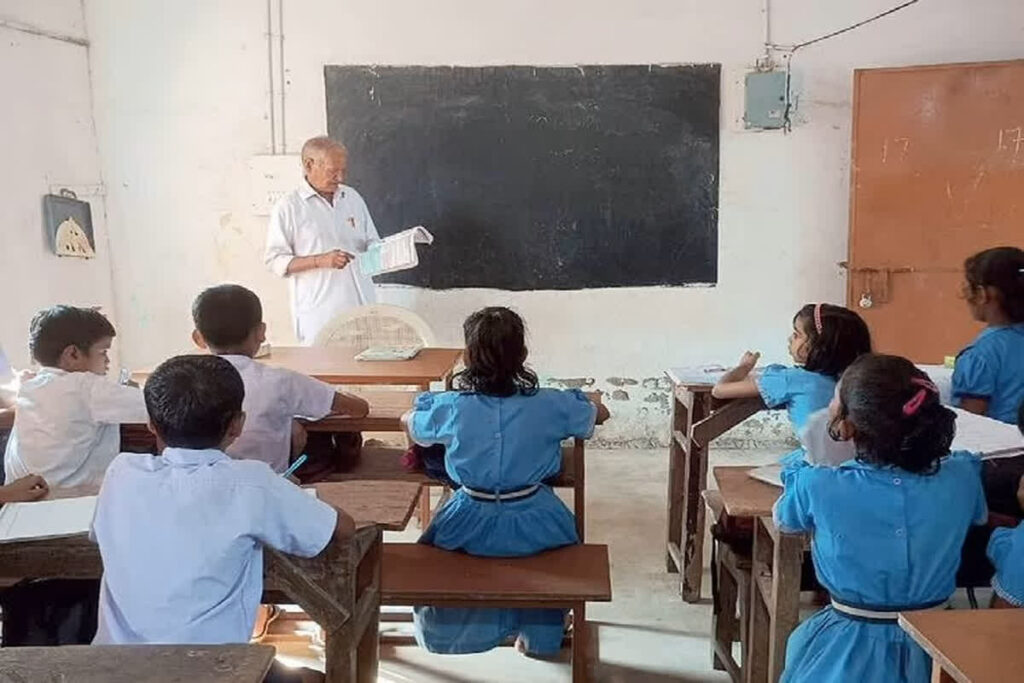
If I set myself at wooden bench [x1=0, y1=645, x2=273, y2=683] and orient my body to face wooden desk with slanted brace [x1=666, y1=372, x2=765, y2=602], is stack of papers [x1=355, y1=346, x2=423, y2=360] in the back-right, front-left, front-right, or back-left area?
front-left

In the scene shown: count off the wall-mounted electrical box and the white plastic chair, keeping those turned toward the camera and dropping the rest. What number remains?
2

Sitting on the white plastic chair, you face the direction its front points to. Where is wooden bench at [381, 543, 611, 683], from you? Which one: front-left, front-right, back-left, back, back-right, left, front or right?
front

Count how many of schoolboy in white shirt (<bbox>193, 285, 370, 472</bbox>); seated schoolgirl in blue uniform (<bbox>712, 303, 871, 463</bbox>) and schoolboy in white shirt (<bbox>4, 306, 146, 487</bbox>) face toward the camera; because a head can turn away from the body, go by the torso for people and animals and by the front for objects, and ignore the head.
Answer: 0

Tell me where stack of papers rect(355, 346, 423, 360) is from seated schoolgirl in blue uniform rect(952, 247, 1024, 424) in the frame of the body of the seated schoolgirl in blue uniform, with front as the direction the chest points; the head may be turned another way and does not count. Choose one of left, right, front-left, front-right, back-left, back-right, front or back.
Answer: front-left

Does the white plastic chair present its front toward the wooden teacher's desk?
yes

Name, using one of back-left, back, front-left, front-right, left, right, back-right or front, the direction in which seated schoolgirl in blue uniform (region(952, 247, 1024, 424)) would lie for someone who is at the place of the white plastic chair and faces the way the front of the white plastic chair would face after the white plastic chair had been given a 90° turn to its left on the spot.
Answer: front-right

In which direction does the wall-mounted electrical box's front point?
toward the camera

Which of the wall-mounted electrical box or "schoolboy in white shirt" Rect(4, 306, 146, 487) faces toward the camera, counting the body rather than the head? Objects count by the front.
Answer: the wall-mounted electrical box

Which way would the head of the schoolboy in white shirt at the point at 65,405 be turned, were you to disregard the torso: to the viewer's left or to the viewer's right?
to the viewer's right

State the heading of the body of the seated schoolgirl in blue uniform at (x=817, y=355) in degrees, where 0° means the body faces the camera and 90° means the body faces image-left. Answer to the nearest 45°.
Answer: approximately 135°

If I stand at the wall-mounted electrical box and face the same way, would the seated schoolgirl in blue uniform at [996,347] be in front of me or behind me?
in front

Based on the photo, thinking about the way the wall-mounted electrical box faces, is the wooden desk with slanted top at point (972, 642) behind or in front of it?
in front

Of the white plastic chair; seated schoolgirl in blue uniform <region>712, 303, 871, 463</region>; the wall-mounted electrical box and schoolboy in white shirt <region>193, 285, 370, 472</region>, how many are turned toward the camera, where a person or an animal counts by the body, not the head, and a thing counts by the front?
2

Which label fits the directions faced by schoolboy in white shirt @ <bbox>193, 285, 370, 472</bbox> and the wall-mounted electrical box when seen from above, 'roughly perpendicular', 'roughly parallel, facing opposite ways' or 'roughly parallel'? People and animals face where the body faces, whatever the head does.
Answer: roughly parallel, facing opposite ways

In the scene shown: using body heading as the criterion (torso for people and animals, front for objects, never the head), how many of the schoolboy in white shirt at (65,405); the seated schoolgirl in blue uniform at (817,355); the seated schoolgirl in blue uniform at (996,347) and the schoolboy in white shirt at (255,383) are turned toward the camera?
0

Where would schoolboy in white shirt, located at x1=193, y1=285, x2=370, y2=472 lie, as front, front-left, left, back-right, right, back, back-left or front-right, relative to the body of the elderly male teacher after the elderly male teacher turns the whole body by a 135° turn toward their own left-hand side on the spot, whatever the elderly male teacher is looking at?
back

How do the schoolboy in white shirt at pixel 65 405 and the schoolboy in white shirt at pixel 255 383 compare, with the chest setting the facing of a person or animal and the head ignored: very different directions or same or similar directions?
same or similar directions

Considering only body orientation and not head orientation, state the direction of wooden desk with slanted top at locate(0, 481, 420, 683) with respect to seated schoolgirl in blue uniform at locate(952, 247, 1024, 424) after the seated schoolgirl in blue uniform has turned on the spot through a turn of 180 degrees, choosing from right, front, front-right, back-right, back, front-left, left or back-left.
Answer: right

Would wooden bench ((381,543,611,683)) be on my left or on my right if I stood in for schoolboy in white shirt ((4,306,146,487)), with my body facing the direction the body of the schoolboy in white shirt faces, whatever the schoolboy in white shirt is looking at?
on my right
